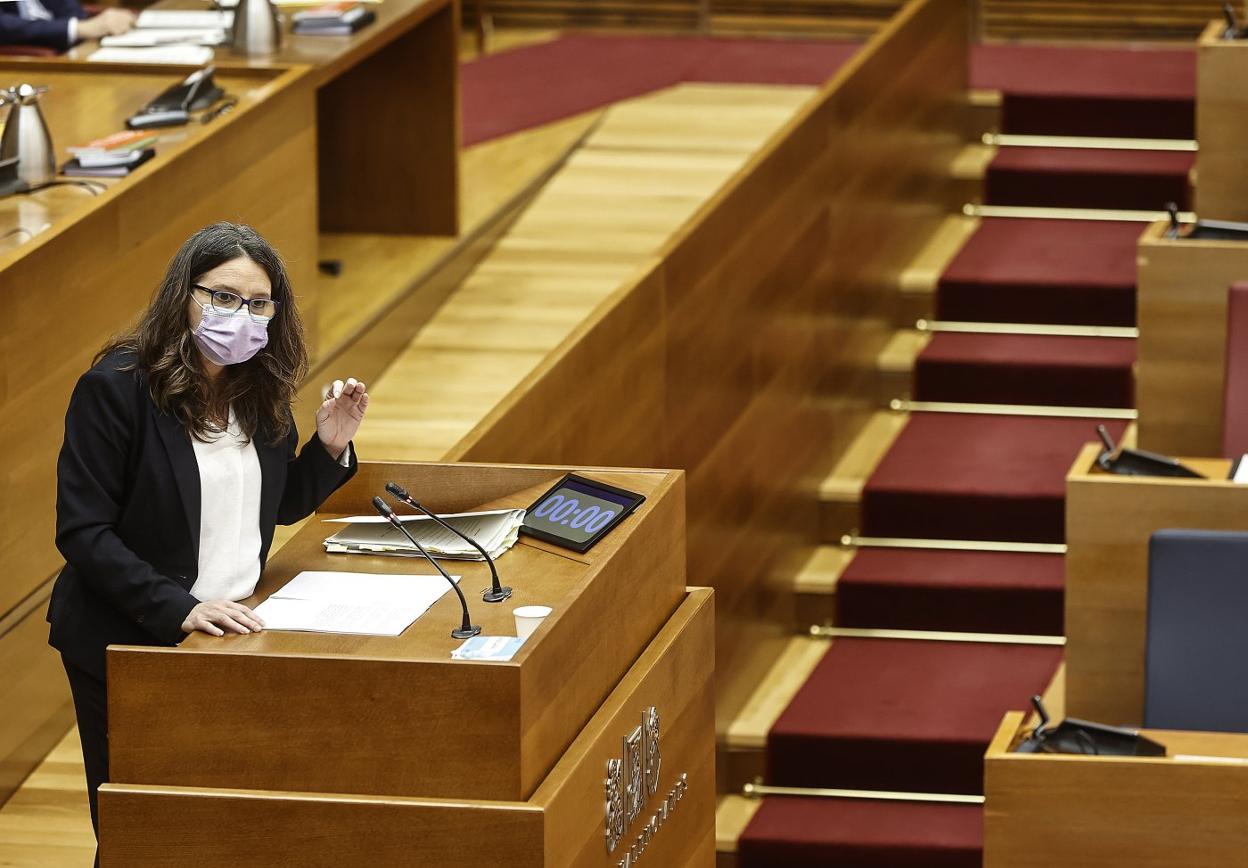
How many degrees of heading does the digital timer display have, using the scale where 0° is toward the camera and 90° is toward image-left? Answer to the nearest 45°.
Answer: approximately 45°

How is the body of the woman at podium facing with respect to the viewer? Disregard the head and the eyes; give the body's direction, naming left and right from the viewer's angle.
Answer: facing the viewer and to the right of the viewer

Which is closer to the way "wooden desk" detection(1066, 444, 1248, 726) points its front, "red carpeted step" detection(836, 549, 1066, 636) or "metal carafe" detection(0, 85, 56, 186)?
the metal carafe

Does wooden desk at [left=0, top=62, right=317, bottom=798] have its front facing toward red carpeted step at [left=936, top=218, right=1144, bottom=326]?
no

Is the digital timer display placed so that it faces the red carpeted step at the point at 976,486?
no
